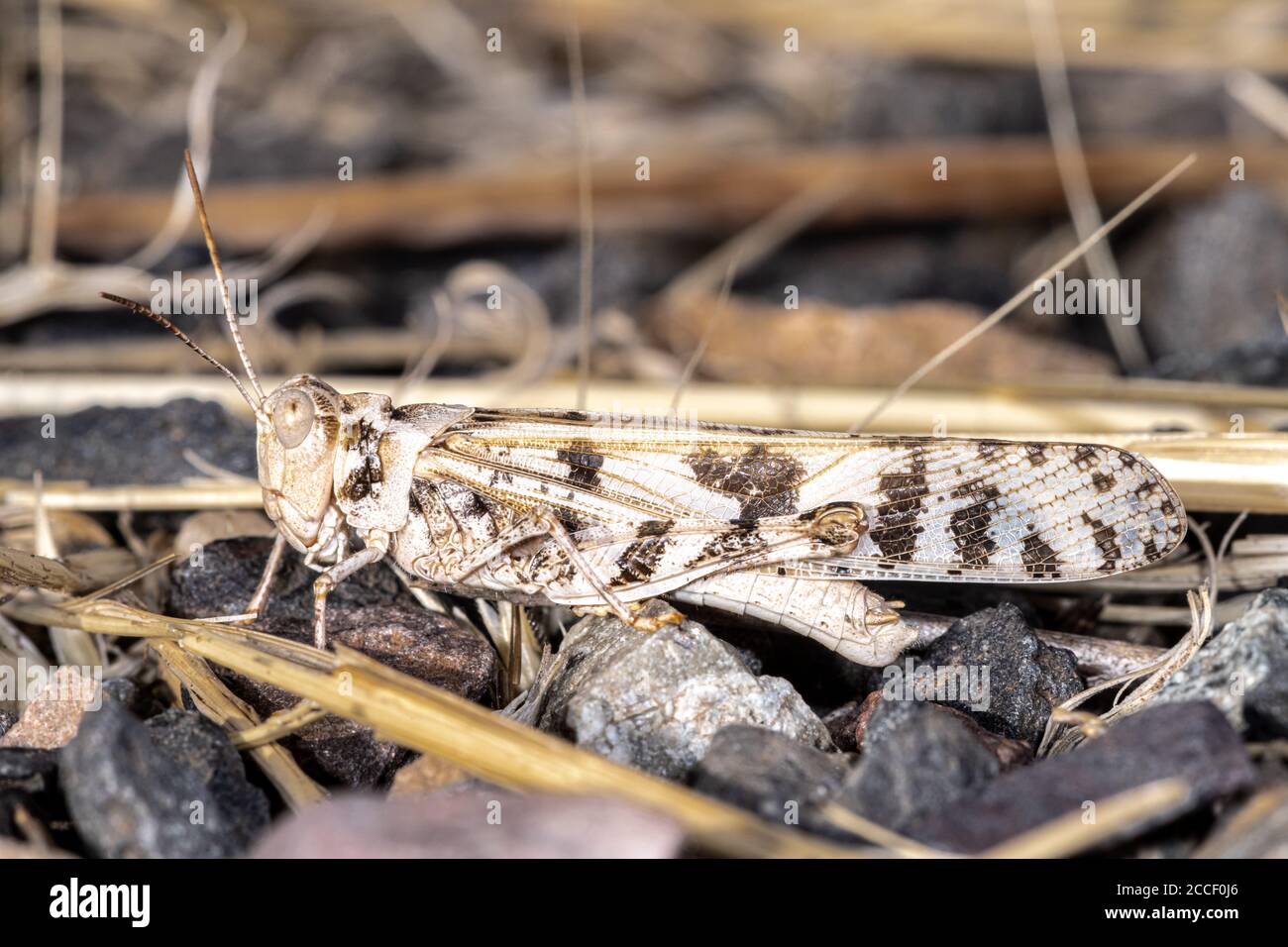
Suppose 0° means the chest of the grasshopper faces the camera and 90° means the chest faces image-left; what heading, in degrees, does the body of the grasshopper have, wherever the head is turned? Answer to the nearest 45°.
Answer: approximately 90°

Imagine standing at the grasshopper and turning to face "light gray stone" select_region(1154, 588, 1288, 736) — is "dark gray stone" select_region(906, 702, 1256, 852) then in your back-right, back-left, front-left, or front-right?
front-right

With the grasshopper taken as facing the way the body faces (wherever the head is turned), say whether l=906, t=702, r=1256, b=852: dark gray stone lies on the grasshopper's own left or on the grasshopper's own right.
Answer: on the grasshopper's own left

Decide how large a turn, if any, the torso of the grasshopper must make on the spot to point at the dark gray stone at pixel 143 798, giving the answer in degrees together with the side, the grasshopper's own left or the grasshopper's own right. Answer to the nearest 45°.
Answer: approximately 45° to the grasshopper's own left

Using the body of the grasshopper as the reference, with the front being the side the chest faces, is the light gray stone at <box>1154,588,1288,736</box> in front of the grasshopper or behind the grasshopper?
behind

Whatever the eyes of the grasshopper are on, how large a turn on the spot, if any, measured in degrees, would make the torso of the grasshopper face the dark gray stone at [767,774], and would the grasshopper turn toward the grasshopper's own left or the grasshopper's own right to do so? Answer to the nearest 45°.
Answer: approximately 90° to the grasshopper's own left
